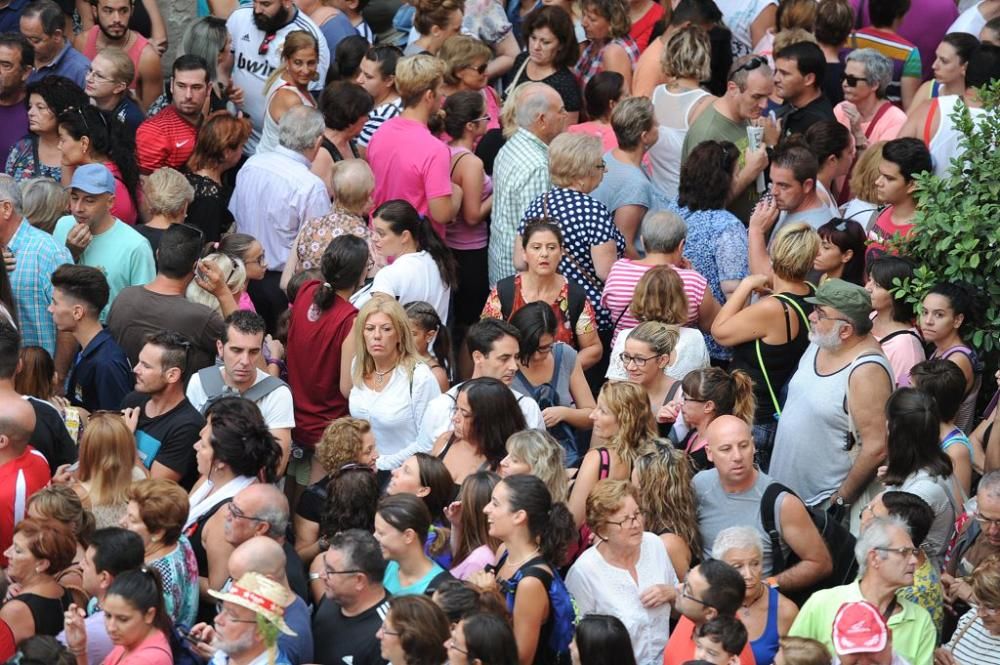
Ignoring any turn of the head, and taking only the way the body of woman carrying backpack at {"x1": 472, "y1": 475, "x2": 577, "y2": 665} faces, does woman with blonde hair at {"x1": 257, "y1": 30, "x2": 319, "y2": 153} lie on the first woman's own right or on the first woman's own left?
on the first woman's own right

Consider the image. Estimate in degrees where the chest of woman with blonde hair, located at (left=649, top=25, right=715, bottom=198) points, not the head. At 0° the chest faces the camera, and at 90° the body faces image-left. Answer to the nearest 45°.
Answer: approximately 180°

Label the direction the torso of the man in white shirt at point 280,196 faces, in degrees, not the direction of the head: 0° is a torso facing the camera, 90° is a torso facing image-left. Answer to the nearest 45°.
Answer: approximately 225°

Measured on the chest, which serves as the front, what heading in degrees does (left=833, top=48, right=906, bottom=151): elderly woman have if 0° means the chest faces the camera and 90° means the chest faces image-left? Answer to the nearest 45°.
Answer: approximately 45°

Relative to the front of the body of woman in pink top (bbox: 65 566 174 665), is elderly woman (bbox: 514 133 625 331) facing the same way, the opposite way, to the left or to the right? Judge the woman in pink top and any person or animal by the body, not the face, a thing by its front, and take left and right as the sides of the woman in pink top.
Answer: the opposite way

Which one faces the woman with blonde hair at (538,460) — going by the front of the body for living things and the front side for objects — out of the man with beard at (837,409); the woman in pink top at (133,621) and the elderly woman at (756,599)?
the man with beard

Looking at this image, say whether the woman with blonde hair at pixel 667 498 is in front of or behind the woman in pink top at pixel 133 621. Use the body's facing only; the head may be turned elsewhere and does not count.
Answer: behind

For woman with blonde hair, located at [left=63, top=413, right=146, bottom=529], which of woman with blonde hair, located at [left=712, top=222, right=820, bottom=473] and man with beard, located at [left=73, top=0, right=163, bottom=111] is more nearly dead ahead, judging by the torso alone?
the man with beard

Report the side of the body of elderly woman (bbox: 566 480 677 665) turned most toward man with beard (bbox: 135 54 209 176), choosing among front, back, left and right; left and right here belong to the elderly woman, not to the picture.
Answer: back

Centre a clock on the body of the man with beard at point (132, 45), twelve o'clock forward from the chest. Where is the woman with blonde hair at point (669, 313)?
The woman with blonde hair is roughly at 11 o'clock from the man with beard.

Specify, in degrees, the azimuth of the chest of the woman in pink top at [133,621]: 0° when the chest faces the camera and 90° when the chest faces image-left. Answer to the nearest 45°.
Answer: approximately 45°

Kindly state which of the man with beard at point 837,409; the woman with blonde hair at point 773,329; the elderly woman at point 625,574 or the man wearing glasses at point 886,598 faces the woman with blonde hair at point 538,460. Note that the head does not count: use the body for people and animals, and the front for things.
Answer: the man with beard
